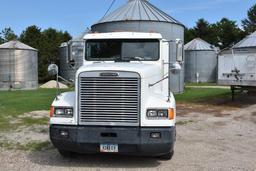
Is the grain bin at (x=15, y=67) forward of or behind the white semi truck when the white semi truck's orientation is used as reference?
behind

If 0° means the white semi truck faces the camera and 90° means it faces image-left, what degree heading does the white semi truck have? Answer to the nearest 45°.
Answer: approximately 0°

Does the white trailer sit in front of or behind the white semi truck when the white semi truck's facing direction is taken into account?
behind

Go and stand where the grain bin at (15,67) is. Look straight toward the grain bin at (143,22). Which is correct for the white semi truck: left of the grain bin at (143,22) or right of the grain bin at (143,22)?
right

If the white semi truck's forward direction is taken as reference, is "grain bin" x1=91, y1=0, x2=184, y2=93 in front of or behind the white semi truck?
behind
